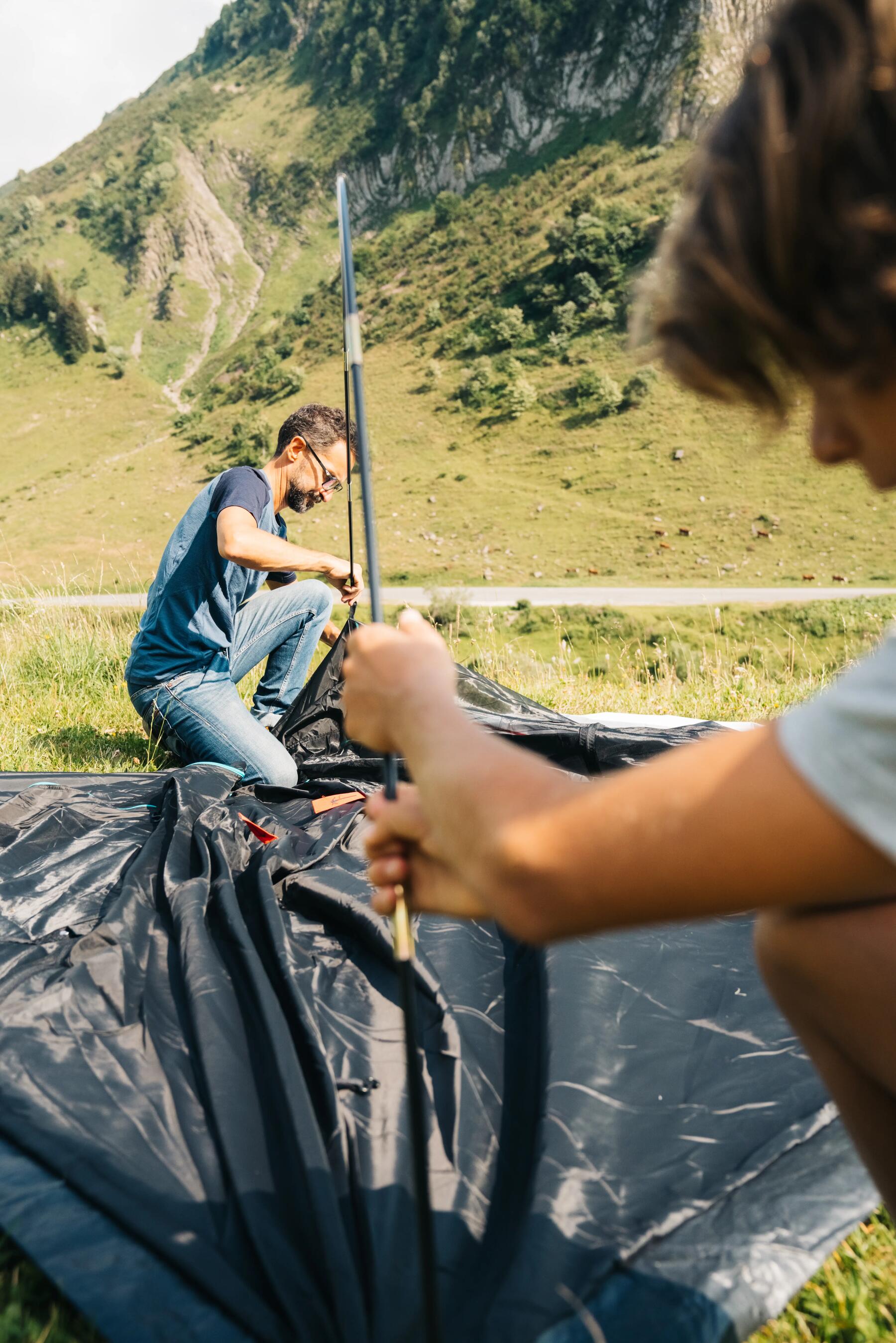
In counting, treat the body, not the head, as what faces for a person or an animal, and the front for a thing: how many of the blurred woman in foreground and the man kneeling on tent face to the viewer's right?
1

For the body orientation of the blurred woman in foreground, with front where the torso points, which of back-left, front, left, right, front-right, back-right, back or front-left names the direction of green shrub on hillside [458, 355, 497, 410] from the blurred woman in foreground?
right

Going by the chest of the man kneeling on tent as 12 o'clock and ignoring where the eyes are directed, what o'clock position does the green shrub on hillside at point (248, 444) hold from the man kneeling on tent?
The green shrub on hillside is roughly at 9 o'clock from the man kneeling on tent.

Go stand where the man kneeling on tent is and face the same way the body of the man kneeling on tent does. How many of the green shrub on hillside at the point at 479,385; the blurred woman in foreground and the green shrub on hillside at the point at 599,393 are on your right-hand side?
1

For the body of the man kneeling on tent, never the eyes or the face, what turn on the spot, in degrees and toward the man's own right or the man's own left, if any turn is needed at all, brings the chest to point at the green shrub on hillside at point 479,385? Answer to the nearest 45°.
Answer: approximately 90° to the man's own left

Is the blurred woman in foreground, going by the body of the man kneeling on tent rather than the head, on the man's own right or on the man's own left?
on the man's own right

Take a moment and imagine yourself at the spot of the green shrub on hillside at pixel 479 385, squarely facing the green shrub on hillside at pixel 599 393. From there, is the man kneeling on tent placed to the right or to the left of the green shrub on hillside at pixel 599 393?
right

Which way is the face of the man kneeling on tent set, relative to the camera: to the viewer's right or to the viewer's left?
to the viewer's right

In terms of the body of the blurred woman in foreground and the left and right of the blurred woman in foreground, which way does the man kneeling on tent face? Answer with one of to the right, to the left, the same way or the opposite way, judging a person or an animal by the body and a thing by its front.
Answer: the opposite way

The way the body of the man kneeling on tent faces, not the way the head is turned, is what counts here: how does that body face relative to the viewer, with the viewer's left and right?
facing to the right of the viewer

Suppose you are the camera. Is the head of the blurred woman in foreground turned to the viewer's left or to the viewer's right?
to the viewer's left

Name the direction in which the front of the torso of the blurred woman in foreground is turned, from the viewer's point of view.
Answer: to the viewer's left
